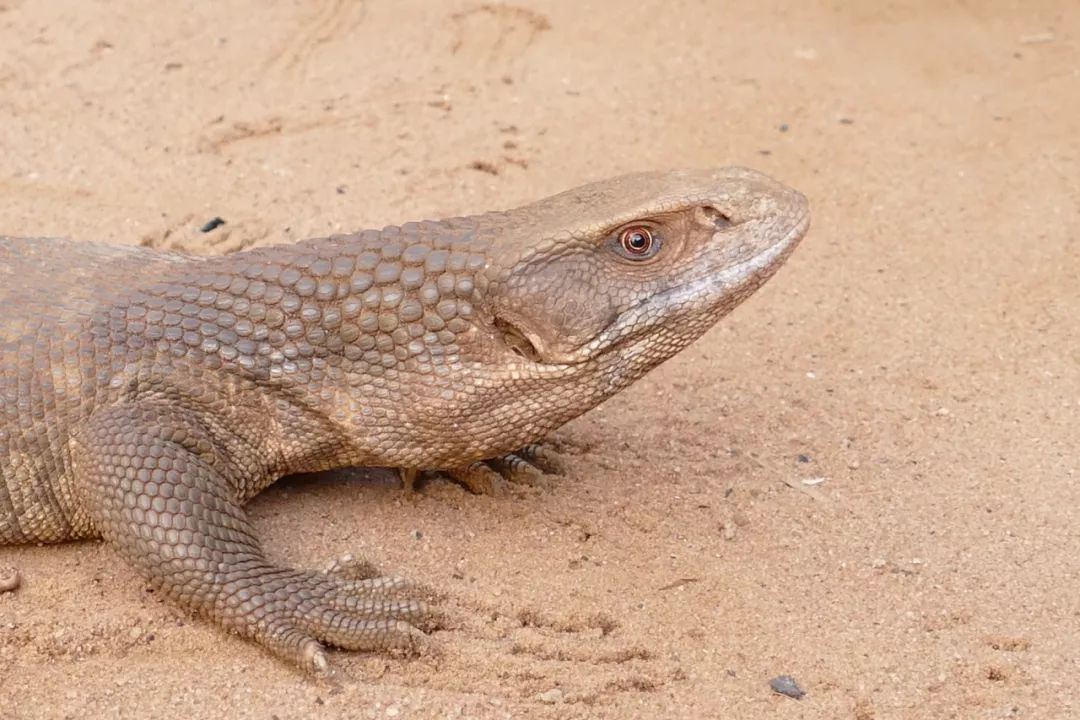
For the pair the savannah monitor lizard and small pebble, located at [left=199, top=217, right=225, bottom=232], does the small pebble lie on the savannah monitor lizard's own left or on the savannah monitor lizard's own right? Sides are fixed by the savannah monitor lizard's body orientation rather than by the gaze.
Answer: on the savannah monitor lizard's own left

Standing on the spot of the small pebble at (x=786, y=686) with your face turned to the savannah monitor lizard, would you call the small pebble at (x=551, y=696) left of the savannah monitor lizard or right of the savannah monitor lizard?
left

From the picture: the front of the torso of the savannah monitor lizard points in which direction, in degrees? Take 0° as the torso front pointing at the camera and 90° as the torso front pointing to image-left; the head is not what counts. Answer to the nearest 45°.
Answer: approximately 270°

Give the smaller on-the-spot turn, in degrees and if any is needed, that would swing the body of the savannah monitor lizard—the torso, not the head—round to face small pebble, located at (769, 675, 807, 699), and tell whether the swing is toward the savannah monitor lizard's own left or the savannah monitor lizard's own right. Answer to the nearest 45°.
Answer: approximately 45° to the savannah monitor lizard's own right

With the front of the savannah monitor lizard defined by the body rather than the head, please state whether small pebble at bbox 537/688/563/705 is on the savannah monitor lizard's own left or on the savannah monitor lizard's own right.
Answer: on the savannah monitor lizard's own right
